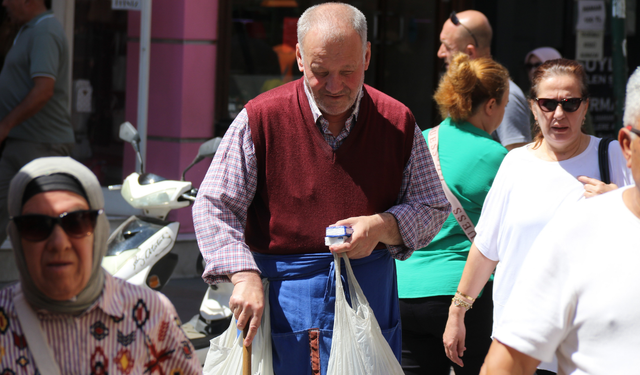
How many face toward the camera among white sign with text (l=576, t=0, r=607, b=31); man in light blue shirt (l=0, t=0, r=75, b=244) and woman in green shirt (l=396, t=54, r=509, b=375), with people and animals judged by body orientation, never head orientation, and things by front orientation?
1

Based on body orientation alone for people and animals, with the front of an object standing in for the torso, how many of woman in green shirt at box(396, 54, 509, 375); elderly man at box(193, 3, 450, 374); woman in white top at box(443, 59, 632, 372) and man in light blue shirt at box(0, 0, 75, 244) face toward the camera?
2

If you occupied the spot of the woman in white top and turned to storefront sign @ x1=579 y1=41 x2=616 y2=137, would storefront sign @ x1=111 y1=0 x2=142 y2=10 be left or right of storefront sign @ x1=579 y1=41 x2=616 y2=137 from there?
left

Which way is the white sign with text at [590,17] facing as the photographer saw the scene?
facing the viewer

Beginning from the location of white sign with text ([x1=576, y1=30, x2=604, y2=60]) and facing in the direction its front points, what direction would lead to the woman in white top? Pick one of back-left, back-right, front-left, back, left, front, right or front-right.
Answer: front

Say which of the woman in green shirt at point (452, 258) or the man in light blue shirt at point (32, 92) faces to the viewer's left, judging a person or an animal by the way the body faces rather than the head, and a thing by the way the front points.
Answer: the man in light blue shirt

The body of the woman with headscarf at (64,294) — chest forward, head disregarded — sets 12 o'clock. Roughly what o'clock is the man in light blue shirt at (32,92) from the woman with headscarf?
The man in light blue shirt is roughly at 6 o'clock from the woman with headscarf.

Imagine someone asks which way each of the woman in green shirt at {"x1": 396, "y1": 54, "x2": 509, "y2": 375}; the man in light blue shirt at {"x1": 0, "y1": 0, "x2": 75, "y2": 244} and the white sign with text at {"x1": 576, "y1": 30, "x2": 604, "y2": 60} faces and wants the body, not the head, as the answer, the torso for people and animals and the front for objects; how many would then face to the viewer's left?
1

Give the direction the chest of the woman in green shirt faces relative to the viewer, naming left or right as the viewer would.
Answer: facing away from the viewer and to the right of the viewer

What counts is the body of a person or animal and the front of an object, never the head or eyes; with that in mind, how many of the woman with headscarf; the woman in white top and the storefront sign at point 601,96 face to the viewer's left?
0

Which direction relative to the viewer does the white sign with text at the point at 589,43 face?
toward the camera

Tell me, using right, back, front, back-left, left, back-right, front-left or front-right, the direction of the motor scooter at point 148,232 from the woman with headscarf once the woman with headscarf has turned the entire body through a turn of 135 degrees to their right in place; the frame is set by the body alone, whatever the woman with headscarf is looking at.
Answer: front-right

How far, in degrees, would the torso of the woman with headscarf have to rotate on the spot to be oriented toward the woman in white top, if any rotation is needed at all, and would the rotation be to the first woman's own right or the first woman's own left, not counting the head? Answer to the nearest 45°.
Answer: approximately 135° to the first woman's own left

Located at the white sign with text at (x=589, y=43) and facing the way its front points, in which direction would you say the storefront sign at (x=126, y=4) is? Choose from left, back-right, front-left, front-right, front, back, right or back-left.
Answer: front-right

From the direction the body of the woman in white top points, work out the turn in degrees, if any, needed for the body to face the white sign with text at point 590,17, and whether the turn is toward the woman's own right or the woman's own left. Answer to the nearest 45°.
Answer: approximately 180°
